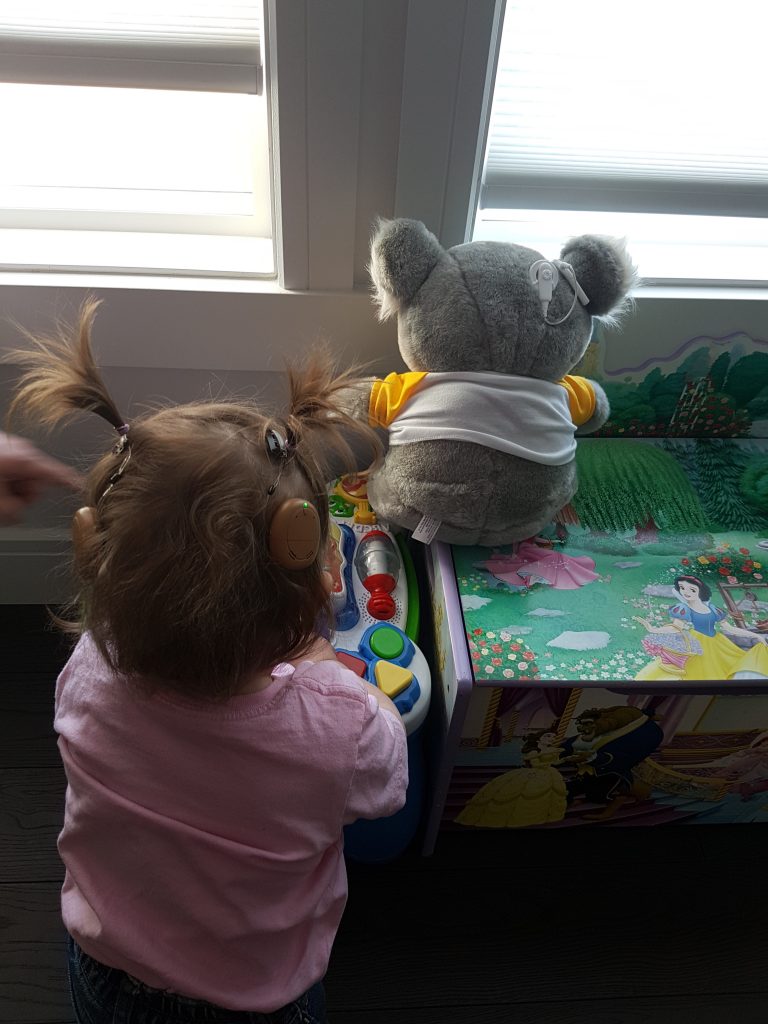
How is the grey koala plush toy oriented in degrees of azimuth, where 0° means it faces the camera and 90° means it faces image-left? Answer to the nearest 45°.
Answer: approximately 180°
